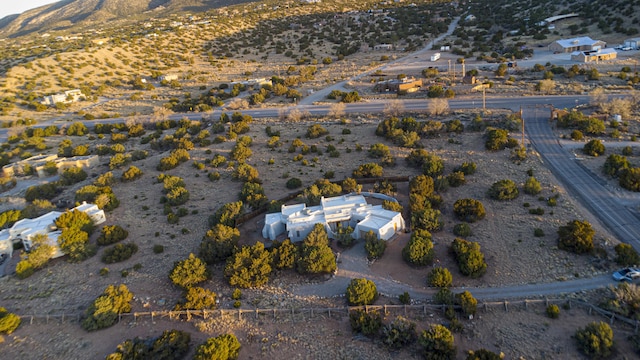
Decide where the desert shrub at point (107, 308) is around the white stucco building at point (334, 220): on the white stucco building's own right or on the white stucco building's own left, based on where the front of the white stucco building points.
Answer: on the white stucco building's own right

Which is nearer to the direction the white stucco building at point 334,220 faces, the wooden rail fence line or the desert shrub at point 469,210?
the wooden rail fence line

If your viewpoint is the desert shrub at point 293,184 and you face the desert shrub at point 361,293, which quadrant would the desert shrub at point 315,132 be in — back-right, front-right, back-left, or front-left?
back-left

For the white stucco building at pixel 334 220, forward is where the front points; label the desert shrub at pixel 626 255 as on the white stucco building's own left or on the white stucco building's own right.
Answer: on the white stucco building's own left

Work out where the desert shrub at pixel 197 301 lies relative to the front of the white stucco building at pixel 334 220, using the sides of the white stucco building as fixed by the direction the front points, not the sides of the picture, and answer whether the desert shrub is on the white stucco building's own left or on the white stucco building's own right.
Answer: on the white stucco building's own right

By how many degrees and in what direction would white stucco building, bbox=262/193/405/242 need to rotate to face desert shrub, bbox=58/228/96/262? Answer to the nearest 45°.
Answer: approximately 90° to its right

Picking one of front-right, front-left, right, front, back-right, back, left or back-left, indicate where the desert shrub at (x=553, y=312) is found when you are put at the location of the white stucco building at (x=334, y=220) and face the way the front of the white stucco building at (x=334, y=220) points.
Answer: front-left

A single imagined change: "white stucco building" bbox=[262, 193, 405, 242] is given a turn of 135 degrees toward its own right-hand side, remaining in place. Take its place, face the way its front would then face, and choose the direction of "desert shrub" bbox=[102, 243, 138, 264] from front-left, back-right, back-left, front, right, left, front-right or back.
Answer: front-left

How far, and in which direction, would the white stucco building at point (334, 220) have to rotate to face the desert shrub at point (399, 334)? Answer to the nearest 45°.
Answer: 0° — it already faces it

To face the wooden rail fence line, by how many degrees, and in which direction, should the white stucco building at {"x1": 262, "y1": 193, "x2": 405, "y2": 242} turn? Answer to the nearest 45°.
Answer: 0° — it already faces it

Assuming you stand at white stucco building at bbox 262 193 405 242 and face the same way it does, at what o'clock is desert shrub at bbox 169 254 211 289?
The desert shrub is roughly at 2 o'clock from the white stucco building.

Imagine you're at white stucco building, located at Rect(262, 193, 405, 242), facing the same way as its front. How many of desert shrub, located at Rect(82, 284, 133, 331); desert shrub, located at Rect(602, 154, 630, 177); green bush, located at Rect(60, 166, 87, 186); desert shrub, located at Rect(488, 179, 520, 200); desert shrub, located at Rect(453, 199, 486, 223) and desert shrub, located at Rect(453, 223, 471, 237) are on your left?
4

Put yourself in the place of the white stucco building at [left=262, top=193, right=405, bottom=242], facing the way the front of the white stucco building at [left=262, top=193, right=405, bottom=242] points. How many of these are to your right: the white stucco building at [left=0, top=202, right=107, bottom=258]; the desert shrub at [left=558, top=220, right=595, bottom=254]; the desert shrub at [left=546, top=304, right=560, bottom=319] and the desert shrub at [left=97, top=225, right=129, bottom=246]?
2

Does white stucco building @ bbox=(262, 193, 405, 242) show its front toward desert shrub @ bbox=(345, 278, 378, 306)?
yes

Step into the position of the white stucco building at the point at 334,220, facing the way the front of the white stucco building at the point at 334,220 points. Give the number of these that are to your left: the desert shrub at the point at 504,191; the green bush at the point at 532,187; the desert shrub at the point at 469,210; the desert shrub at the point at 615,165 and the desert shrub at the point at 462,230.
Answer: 5

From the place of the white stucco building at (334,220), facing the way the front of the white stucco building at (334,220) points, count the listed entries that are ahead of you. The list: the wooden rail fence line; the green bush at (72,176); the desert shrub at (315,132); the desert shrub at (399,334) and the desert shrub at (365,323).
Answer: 3

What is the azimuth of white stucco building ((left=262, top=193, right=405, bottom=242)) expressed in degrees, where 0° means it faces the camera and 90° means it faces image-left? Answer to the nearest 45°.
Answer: approximately 0°

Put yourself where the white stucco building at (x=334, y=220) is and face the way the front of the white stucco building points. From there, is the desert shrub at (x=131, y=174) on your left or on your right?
on your right

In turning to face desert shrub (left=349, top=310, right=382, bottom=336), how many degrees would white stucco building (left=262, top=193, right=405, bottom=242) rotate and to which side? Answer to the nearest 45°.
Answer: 0° — it already faces it
